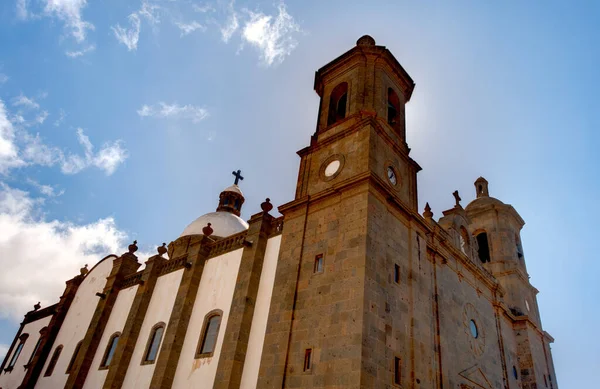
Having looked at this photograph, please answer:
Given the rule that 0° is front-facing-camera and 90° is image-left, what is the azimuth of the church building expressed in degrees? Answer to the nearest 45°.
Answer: approximately 315°
